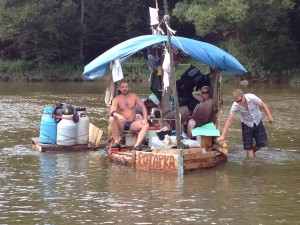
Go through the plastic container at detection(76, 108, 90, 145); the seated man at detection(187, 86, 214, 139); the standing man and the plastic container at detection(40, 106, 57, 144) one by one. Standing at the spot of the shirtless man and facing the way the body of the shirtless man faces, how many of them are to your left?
2

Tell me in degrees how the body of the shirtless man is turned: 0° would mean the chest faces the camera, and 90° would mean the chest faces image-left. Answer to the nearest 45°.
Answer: approximately 0°

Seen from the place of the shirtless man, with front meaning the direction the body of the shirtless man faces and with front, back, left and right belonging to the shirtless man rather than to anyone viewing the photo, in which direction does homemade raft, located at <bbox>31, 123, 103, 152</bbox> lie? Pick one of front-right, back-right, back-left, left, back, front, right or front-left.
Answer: back-right

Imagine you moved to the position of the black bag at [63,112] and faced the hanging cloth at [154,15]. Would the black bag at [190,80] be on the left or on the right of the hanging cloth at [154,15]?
left

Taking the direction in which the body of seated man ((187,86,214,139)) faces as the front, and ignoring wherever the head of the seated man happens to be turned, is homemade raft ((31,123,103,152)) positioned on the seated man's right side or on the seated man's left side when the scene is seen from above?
on the seated man's right side

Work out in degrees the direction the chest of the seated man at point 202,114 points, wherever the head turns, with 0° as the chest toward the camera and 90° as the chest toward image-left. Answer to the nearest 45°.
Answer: approximately 45°
